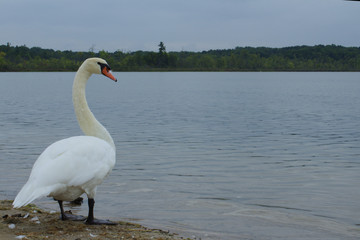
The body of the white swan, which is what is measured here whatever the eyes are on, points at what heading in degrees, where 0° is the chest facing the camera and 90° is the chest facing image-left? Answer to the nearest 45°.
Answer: approximately 270°
